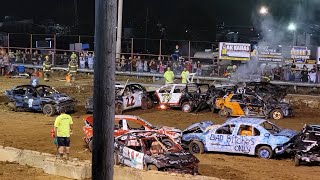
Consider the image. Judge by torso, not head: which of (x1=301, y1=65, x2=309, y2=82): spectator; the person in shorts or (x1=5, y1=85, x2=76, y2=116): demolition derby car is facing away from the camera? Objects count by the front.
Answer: the person in shorts

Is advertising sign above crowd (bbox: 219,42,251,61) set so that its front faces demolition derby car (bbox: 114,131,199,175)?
yes

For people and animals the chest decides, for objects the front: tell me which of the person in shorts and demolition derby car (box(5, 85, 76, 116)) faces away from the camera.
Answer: the person in shorts

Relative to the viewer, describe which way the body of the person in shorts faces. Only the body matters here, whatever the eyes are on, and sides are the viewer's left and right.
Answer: facing away from the viewer

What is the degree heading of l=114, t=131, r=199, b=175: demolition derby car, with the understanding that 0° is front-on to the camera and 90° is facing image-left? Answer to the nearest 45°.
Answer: approximately 315°

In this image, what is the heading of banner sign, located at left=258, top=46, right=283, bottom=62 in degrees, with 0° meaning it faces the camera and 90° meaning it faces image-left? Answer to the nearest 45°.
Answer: approximately 0°

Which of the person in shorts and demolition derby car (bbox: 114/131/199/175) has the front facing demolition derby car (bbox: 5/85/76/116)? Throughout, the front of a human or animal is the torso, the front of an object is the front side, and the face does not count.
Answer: the person in shorts

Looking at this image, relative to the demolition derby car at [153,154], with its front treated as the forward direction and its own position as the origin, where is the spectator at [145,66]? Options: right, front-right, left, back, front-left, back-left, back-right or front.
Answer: back-left

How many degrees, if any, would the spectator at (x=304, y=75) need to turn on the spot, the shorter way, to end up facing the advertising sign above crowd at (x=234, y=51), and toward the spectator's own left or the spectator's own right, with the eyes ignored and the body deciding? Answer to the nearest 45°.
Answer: approximately 90° to the spectator's own right
